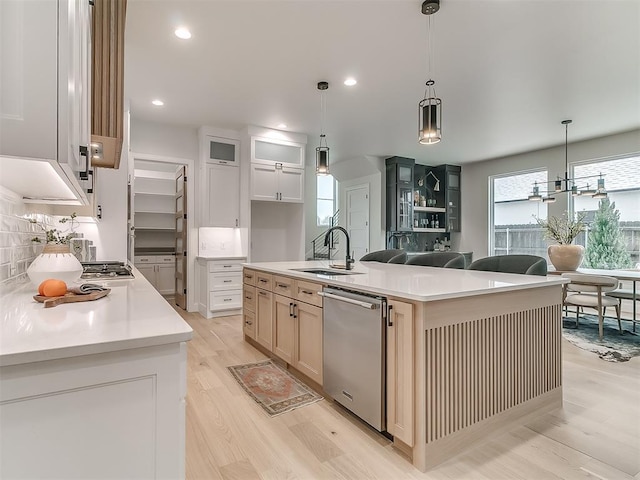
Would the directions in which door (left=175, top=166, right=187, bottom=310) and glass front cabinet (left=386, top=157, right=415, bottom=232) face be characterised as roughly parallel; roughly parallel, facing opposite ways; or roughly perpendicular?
roughly perpendicular

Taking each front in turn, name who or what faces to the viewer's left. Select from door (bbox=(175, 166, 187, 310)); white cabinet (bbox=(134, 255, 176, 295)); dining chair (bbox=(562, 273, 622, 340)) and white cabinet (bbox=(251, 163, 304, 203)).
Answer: the door

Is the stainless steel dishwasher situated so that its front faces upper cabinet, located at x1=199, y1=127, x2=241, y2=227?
no

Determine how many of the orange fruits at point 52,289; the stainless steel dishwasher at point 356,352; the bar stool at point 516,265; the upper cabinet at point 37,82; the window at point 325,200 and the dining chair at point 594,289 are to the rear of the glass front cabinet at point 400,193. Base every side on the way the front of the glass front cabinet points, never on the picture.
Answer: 1

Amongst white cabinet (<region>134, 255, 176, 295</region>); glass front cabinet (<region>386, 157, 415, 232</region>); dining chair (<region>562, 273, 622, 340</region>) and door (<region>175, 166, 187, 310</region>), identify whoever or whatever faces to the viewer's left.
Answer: the door

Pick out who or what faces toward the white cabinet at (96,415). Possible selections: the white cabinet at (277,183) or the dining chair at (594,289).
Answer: the white cabinet at (277,183)

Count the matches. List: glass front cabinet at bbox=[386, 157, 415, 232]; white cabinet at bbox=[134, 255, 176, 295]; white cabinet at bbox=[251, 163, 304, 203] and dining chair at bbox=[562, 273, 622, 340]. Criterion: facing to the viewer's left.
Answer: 0

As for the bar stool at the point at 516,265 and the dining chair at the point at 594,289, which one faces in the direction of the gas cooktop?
the bar stool at the point at 516,265

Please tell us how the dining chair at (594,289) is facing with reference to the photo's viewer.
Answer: facing away from the viewer and to the right of the viewer

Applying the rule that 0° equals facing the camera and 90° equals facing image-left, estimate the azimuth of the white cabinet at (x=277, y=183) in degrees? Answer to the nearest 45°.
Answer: approximately 0°

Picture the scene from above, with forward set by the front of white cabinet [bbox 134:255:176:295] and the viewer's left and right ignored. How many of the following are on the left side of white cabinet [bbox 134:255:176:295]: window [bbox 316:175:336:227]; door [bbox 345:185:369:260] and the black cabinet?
3

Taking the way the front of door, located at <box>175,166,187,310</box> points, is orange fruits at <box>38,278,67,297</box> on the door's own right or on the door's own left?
on the door's own left

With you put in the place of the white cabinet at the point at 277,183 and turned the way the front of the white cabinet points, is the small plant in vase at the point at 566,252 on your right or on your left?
on your left

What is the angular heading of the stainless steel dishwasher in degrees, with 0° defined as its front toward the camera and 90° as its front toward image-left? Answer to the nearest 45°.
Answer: approximately 45°

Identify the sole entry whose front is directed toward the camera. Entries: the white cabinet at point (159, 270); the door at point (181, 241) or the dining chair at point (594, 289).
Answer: the white cabinet

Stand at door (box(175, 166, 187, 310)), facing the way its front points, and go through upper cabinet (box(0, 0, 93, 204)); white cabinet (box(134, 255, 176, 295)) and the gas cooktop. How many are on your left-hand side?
2

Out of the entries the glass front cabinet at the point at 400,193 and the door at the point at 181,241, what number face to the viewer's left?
1

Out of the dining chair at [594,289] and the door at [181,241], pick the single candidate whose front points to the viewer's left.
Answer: the door

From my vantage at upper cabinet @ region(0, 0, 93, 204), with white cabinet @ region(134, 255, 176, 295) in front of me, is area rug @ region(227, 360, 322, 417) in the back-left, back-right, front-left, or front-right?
front-right

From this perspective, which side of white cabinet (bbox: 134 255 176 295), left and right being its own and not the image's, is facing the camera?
front
